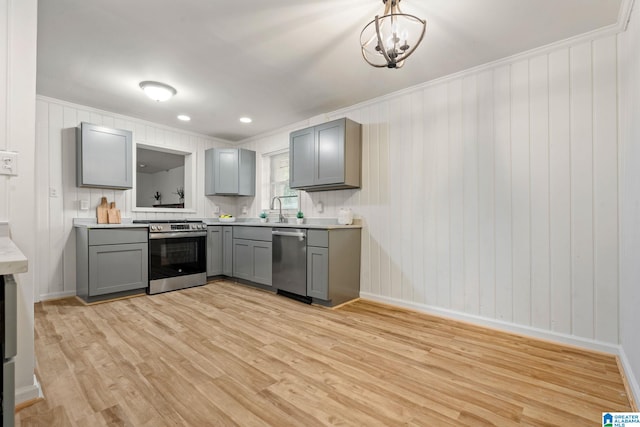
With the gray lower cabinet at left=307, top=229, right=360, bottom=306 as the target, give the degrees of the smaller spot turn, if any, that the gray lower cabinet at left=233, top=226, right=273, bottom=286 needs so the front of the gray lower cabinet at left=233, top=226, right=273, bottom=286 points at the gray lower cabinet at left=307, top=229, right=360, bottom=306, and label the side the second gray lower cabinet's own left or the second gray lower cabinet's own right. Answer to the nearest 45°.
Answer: approximately 90° to the second gray lower cabinet's own left

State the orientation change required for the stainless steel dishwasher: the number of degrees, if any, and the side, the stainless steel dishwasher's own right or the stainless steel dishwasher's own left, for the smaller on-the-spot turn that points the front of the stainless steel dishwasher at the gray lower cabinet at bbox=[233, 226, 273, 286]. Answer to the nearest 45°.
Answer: approximately 90° to the stainless steel dishwasher's own right

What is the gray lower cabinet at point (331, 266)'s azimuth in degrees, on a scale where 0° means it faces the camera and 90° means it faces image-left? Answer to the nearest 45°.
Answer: approximately 45°

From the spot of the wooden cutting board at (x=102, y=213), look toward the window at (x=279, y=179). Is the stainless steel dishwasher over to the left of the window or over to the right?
right

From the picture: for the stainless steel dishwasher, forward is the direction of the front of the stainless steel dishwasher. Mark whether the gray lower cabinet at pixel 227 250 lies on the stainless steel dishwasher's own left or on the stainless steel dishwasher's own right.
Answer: on the stainless steel dishwasher's own right

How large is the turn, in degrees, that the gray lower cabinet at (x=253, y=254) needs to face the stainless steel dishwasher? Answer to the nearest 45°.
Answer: approximately 90° to its left
